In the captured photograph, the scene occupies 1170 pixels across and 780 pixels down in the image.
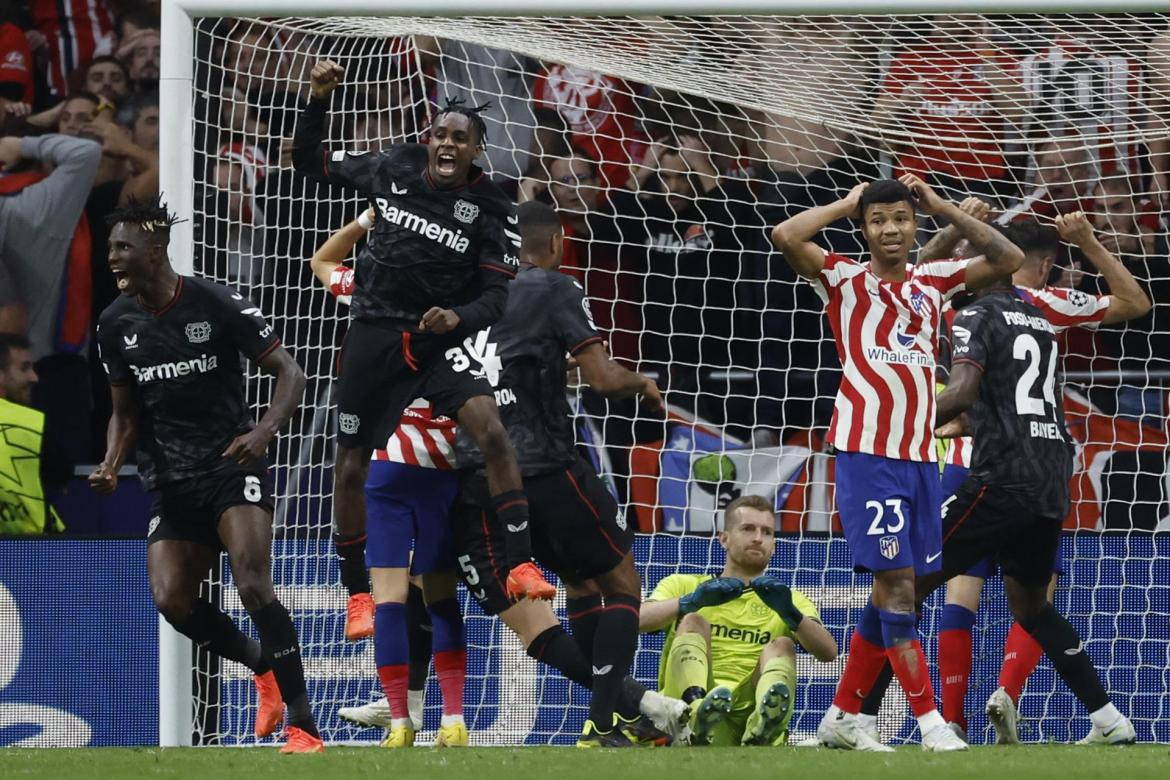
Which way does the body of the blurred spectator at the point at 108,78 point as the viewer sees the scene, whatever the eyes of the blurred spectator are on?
toward the camera

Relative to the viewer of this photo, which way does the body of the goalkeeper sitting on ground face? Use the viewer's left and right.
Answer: facing the viewer

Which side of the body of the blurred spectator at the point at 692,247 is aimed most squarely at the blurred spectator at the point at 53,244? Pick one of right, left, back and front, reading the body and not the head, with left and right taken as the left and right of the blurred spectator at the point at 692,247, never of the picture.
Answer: right

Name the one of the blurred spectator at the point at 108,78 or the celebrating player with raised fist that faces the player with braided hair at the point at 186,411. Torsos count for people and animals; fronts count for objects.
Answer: the blurred spectator

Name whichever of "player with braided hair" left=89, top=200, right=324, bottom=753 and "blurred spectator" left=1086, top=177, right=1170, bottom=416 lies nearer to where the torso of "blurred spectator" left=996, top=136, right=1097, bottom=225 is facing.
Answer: the player with braided hair

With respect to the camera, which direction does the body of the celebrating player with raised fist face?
toward the camera

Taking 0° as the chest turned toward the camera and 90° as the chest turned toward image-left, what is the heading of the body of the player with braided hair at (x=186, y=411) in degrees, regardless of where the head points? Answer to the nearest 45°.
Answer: approximately 45°

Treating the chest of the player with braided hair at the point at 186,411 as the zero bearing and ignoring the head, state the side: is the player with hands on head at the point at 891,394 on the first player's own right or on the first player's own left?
on the first player's own left

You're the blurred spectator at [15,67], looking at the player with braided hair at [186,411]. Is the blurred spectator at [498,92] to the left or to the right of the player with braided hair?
left

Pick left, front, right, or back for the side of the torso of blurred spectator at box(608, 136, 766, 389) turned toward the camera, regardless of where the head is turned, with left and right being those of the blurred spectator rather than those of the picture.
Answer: front
